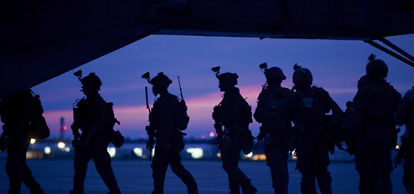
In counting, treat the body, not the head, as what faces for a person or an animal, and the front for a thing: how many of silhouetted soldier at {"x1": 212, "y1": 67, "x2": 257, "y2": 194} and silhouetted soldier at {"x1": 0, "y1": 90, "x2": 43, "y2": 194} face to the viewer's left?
2

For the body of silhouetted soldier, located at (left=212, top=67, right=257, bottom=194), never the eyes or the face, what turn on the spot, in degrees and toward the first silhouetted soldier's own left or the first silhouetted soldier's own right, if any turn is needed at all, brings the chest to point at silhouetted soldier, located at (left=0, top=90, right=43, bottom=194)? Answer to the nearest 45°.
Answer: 0° — they already face them

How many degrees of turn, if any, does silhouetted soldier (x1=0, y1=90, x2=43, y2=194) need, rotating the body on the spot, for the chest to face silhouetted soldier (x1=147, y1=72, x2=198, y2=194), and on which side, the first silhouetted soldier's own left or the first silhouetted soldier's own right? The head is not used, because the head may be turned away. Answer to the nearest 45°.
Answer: approximately 180°

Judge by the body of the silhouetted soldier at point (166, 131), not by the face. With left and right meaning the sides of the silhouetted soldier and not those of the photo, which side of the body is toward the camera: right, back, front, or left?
left

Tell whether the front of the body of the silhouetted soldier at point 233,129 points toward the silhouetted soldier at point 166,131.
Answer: yes

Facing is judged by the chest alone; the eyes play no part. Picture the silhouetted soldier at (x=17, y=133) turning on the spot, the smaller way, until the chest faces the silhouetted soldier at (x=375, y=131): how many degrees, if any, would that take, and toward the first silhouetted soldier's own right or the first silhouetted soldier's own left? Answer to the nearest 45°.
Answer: approximately 135° to the first silhouetted soldier's own left

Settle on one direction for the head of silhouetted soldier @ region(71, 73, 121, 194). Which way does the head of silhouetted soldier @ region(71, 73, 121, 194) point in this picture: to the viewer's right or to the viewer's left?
to the viewer's left

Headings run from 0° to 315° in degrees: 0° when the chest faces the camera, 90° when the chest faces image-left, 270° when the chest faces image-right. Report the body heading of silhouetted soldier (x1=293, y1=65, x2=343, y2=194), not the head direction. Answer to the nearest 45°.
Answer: approximately 45°

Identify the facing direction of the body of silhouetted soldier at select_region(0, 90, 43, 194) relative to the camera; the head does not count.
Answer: to the viewer's left

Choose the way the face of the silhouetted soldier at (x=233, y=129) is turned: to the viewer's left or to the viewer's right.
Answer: to the viewer's left

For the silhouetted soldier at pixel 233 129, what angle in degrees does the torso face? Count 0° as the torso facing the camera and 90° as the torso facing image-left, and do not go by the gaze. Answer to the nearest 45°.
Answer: approximately 90°

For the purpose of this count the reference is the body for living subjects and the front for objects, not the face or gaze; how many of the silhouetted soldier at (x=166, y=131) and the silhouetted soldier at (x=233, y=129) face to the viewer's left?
2
